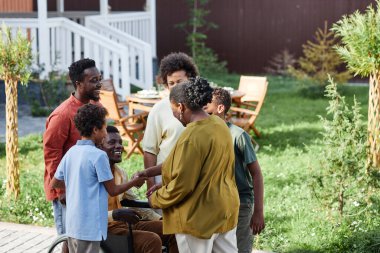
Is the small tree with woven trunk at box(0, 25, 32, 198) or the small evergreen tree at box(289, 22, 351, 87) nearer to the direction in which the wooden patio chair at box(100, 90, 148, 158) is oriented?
the small evergreen tree

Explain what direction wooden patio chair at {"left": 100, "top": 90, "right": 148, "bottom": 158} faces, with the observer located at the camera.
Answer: facing away from the viewer and to the right of the viewer

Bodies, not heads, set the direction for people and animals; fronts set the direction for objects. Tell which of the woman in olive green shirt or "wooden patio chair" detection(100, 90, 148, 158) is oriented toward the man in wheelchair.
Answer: the woman in olive green shirt

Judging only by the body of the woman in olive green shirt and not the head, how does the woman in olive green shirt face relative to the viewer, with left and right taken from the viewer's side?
facing away from the viewer and to the left of the viewer

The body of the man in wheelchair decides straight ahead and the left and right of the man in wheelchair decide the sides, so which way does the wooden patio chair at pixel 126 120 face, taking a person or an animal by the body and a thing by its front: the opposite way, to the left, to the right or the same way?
to the left

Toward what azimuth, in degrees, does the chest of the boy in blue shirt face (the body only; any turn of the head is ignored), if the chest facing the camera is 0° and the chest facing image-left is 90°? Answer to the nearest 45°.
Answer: approximately 225°

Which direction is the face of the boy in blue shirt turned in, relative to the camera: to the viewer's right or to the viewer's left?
to the viewer's right

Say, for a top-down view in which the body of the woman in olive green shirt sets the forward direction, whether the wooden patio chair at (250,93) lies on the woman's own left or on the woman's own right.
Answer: on the woman's own right

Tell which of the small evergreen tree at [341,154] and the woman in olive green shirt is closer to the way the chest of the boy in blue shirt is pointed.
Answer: the small evergreen tree
